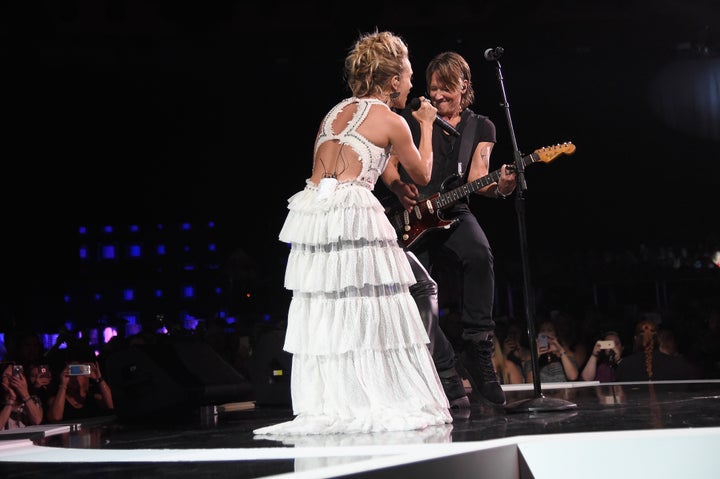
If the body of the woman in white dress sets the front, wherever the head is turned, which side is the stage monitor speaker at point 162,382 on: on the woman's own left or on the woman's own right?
on the woman's own left

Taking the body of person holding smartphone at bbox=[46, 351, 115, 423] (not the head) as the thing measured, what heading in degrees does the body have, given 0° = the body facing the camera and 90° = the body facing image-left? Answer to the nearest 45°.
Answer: approximately 0°

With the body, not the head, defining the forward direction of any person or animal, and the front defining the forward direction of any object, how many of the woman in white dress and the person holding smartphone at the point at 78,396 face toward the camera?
1

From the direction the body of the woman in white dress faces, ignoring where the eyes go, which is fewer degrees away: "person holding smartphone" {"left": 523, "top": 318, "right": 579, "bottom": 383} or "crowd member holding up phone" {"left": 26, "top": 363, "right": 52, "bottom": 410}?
the person holding smartphone

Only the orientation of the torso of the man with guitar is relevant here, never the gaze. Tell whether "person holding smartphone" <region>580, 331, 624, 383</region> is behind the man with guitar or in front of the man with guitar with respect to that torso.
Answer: behind

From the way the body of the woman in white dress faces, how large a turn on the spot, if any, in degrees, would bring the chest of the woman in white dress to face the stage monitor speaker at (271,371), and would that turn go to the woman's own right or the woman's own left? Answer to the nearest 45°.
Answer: approximately 45° to the woman's own left

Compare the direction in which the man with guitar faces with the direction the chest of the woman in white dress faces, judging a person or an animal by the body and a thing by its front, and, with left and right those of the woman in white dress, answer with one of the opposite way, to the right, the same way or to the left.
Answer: the opposite way

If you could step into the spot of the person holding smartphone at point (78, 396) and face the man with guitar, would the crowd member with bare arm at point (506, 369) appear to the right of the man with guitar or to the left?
left

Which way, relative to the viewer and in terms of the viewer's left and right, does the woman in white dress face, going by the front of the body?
facing away from the viewer and to the right of the viewer
